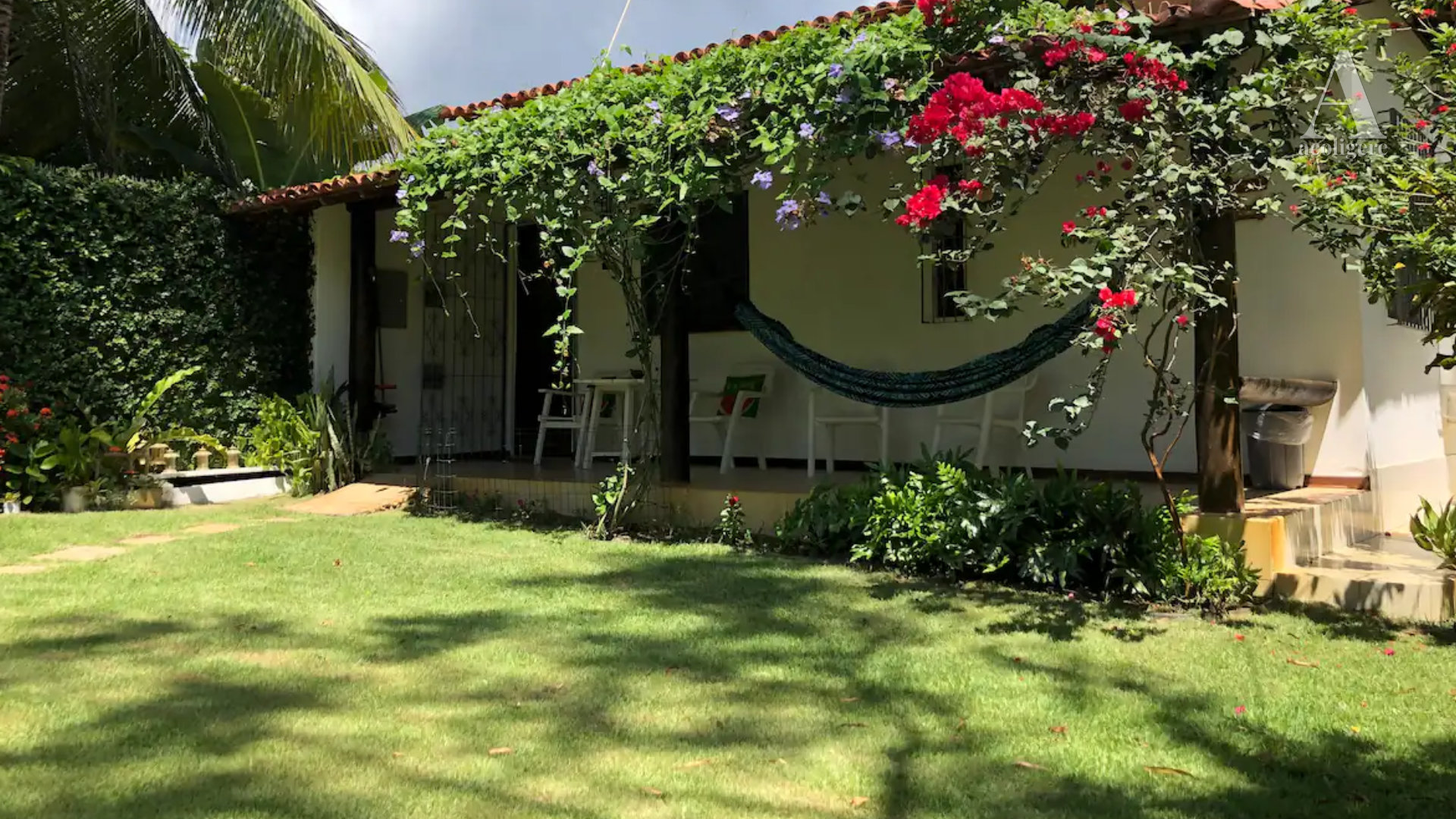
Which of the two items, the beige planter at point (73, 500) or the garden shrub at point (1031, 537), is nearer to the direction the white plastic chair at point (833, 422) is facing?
the garden shrub

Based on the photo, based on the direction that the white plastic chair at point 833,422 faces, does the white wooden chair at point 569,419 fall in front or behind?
behind

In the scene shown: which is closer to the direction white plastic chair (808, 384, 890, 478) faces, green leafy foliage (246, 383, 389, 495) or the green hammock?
the green hammock

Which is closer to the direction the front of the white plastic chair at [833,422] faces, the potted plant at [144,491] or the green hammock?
the green hammock

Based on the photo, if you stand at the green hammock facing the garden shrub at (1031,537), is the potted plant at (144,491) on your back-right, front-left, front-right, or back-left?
back-right
